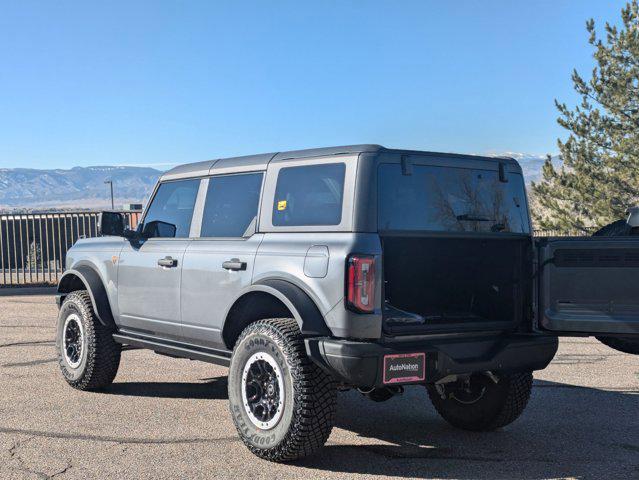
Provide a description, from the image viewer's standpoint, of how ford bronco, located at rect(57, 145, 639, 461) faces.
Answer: facing away from the viewer and to the left of the viewer

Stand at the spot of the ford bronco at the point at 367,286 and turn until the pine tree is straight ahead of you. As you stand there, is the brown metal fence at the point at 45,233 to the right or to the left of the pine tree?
left

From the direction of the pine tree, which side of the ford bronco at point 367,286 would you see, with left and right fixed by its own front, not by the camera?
right

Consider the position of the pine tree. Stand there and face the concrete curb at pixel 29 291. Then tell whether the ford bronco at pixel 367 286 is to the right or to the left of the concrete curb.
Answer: left

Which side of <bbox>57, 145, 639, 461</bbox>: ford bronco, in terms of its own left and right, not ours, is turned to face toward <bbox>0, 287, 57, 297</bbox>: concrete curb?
front

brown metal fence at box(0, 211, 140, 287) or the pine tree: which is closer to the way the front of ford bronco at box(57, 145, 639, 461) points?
the brown metal fence

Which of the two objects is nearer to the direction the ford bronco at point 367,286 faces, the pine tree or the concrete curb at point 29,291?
the concrete curb

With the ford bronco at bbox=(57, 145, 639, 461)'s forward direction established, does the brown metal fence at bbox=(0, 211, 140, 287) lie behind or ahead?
ahead
